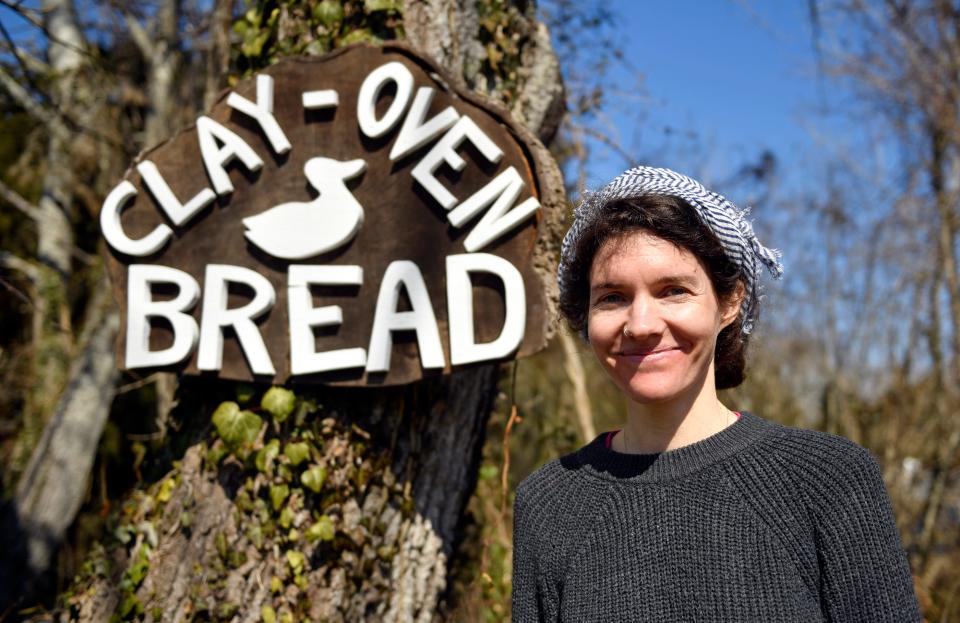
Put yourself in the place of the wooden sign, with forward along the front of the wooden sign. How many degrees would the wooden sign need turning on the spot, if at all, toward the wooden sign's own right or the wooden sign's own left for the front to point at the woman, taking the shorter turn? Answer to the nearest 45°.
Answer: approximately 45° to the wooden sign's own left

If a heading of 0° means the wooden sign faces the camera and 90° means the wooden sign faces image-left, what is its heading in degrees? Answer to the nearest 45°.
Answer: approximately 0°

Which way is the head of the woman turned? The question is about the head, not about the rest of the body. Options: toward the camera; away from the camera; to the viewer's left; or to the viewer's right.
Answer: toward the camera
